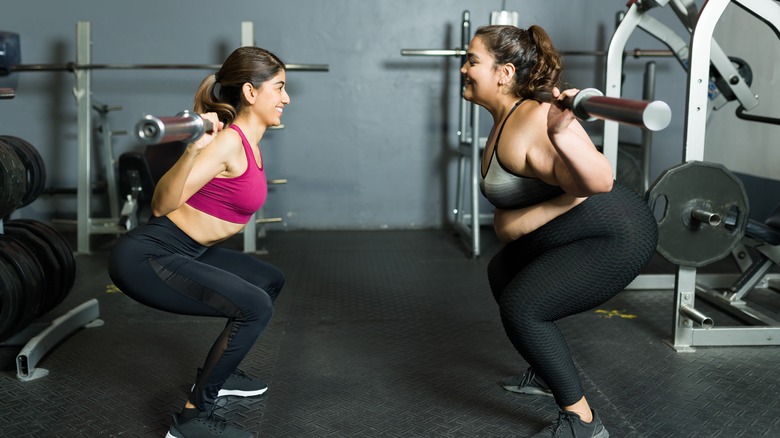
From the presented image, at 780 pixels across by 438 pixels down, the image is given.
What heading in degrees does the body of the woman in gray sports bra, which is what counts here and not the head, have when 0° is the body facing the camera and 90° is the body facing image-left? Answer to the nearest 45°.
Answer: approximately 90°

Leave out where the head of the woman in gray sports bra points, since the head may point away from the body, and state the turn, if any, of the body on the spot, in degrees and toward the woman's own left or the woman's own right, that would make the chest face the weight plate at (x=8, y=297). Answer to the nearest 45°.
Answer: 0° — they already face it

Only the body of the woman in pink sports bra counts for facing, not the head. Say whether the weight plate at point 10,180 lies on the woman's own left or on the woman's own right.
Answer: on the woman's own left

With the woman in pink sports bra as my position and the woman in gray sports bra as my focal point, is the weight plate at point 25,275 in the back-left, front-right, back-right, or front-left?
back-left

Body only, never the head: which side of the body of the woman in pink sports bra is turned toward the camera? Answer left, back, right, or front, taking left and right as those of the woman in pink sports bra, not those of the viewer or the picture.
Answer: right

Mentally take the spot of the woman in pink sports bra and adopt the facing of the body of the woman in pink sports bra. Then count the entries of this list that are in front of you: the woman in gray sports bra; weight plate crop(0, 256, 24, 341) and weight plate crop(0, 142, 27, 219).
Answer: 1

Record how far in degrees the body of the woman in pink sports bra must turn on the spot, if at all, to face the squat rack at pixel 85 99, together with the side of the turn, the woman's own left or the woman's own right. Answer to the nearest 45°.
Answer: approximately 90° to the woman's own left

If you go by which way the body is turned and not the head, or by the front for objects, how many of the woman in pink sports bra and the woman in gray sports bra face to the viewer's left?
1

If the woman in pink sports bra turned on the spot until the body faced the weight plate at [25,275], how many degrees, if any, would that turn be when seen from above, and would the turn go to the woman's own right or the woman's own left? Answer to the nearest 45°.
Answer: approximately 135° to the woman's own left

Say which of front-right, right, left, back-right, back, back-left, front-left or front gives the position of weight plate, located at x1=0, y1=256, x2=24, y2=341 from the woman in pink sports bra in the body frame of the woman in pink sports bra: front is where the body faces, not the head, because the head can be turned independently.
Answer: back-left

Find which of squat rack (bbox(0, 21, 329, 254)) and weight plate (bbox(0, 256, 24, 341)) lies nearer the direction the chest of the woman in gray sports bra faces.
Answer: the weight plate

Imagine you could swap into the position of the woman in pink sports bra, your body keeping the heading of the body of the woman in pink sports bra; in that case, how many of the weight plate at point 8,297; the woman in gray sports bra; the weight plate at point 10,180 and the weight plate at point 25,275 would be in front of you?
1

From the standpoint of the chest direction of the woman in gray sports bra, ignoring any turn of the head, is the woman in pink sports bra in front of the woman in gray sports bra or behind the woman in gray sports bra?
in front
